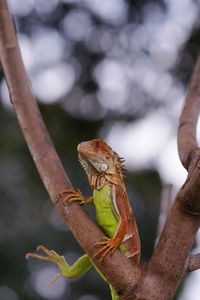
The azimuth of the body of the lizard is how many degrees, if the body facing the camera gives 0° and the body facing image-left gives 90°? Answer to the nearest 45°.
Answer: approximately 45°
